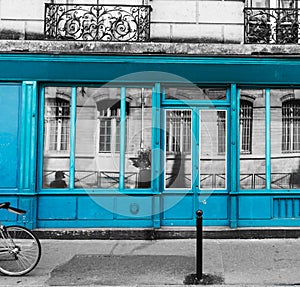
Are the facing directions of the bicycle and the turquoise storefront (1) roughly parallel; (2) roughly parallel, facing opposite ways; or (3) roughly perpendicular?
roughly perpendicular

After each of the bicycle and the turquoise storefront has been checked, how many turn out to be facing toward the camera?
1

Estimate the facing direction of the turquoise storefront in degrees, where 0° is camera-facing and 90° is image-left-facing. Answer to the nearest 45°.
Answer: approximately 0°

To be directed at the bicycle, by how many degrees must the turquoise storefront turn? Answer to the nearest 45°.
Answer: approximately 45° to its right
